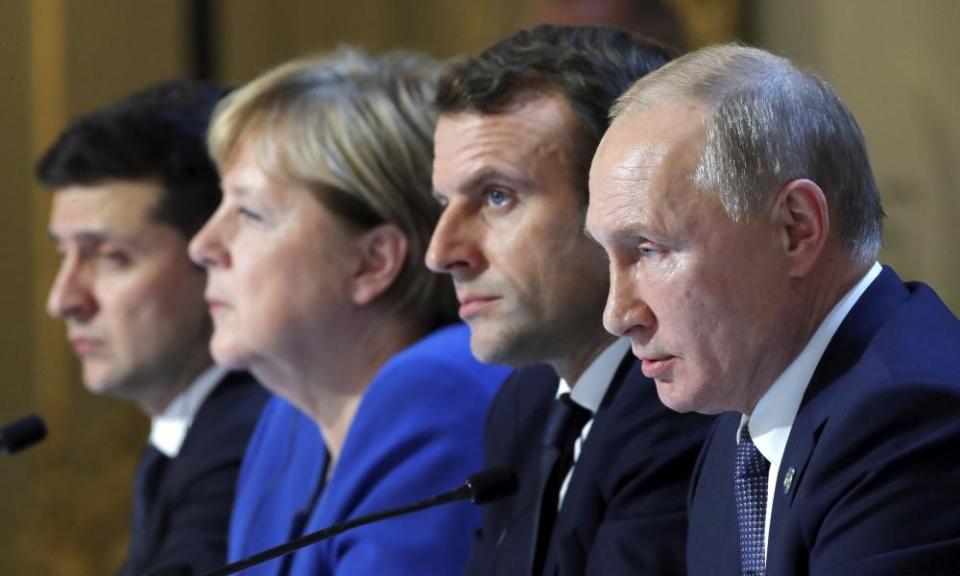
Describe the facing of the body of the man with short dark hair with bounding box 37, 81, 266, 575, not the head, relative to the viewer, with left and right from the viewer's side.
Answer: facing the viewer and to the left of the viewer

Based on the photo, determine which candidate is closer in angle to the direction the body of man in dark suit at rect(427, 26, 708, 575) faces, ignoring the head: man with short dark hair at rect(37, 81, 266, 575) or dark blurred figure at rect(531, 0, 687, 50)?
the man with short dark hair

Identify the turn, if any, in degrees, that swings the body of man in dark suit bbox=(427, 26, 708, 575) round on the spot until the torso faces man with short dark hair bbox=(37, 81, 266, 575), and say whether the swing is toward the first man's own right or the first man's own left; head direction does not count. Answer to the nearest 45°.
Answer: approximately 90° to the first man's own right

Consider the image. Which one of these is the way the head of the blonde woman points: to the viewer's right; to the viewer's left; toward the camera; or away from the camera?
to the viewer's left

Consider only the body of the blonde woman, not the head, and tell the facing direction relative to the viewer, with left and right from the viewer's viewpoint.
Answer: facing to the left of the viewer

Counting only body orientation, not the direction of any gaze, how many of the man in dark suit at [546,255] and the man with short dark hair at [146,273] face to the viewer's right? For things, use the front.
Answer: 0

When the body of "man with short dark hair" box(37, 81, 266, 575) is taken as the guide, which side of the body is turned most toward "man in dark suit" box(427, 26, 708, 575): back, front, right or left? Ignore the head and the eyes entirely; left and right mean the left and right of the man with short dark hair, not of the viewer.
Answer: left
